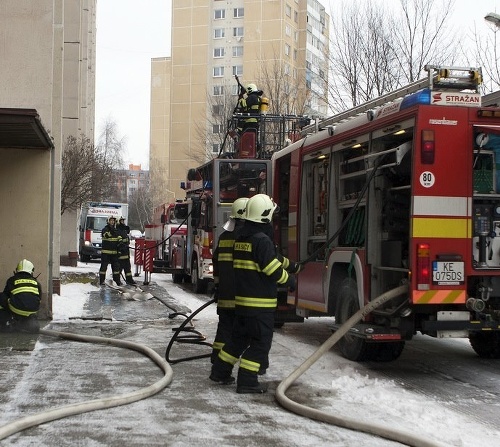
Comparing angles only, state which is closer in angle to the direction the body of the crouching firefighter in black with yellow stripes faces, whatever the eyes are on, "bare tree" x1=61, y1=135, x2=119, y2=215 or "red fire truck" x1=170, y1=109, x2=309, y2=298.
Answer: the bare tree

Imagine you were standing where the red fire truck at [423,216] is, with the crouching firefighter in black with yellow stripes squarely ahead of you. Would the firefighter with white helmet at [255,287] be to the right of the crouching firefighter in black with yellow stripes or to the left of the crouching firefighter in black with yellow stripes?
left

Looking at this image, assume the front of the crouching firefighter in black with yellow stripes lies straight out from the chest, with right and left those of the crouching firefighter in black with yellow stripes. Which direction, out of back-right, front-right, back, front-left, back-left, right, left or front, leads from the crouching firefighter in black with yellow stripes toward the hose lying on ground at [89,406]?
back

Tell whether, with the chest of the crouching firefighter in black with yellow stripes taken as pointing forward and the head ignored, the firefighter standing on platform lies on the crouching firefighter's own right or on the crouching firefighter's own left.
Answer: on the crouching firefighter's own right

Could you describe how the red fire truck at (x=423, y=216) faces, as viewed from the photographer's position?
facing away from the viewer and to the left of the viewer

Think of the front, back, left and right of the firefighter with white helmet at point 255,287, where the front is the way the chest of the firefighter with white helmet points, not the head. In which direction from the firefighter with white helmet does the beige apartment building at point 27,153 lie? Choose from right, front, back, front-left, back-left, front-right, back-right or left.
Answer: left

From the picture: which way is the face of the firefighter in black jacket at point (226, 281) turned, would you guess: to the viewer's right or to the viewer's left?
to the viewer's right

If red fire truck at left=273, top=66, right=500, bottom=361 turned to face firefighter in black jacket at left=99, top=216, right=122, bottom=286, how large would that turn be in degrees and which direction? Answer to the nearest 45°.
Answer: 0° — it already faces them

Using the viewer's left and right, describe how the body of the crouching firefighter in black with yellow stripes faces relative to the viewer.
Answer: facing away from the viewer
